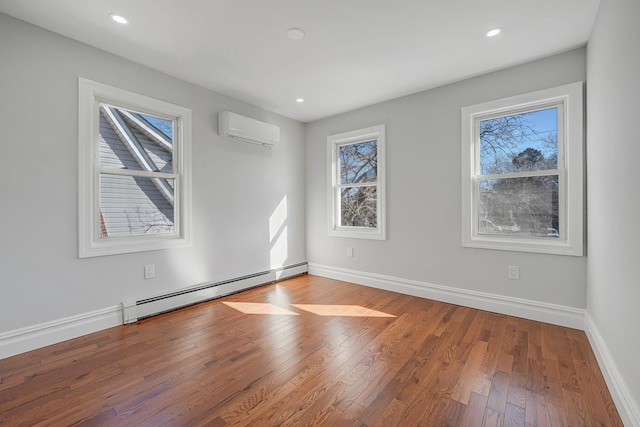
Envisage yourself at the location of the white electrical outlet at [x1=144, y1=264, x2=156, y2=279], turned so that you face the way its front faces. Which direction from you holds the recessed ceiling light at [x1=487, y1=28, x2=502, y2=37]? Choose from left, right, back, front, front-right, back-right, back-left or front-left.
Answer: front-left

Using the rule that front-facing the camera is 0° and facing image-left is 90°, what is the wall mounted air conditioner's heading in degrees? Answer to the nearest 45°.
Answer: approximately 315°

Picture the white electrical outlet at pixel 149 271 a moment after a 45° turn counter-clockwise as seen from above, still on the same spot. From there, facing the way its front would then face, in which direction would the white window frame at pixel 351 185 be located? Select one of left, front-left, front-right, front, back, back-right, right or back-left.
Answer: front-left

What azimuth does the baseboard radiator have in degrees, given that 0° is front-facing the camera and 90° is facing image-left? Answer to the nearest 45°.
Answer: approximately 315°

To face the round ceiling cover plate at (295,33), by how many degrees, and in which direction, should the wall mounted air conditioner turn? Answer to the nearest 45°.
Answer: approximately 45° to its right

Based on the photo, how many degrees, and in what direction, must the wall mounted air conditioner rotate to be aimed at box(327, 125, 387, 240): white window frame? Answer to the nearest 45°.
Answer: approximately 45° to its left

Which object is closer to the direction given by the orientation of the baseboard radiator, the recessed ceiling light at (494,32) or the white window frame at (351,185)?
the recessed ceiling light
